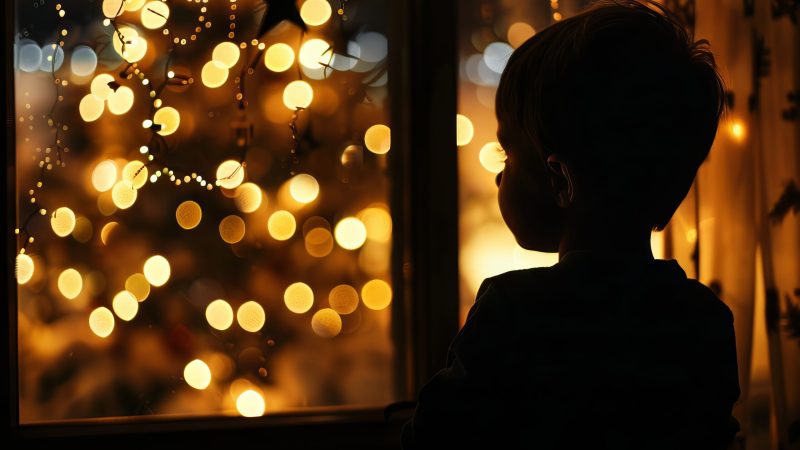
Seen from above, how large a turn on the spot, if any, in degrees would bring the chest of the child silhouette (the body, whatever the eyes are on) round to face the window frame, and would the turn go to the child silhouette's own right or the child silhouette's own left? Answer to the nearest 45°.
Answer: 0° — they already face it

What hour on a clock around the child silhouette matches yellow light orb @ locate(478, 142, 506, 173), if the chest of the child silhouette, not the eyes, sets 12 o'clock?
The yellow light orb is roughly at 1 o'clock from the child silhouette.

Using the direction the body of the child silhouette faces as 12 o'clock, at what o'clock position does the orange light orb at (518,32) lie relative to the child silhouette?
The orange light orb is roughly at 1 o'clock from the child silhouette.

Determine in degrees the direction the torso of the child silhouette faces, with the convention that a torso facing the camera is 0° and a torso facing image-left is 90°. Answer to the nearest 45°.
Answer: approximately 135°
